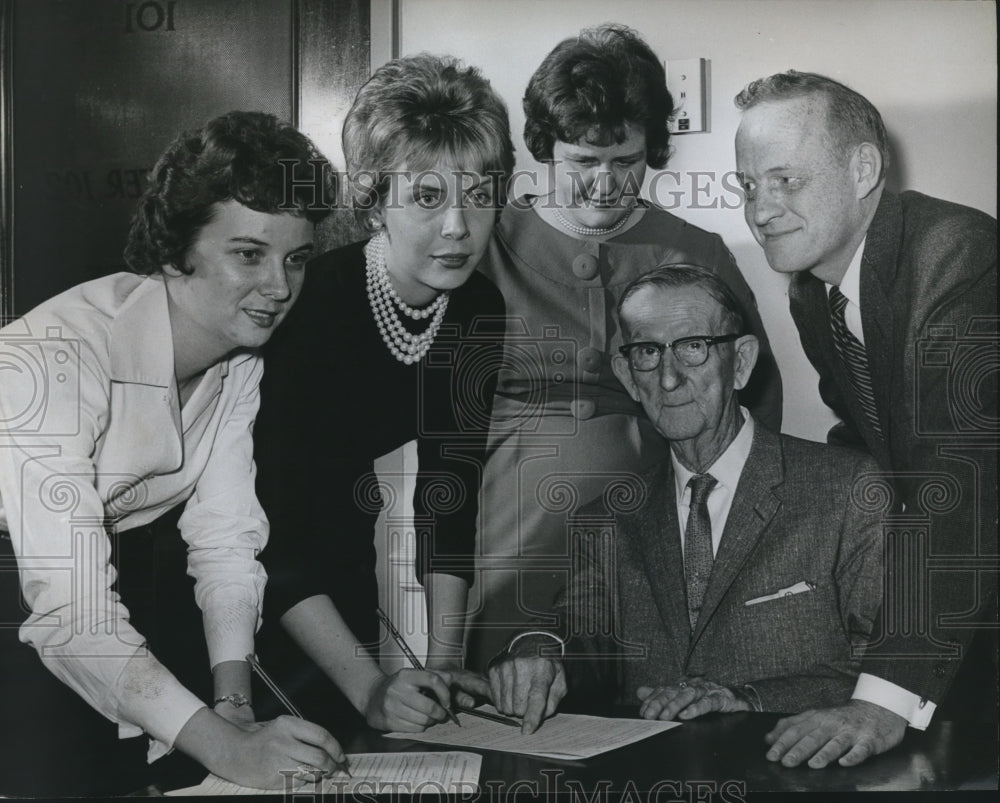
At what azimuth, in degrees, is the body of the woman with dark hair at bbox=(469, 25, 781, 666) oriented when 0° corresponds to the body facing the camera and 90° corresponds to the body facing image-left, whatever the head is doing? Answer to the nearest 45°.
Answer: approximately 0°

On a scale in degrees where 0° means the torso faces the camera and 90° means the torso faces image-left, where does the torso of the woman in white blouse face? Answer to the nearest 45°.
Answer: approximately 315°

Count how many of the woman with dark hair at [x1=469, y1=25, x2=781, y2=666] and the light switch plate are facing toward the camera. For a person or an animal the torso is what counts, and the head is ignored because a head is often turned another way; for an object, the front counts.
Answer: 2
